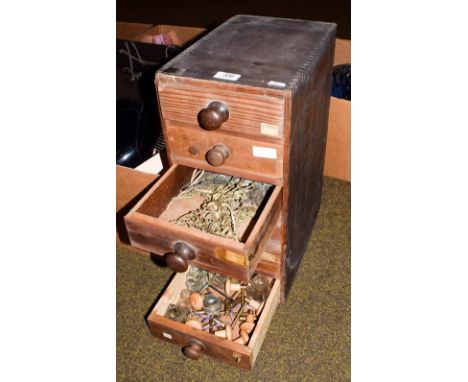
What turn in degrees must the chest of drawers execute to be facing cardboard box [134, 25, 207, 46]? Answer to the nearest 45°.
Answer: approximately 135° to its right

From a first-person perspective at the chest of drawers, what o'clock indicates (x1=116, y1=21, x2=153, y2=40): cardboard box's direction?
The cardboard box is roughly at 4 o'clock from the chest of drawers.

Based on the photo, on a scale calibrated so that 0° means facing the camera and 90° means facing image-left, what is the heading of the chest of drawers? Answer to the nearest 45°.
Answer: approximately 45°

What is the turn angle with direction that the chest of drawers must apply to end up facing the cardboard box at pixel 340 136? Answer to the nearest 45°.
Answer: approximately 180°

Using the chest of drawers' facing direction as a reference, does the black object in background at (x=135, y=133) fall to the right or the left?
on its right

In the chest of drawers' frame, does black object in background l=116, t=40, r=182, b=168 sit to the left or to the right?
on its right

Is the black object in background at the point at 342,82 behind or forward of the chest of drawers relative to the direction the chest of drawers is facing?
behind
